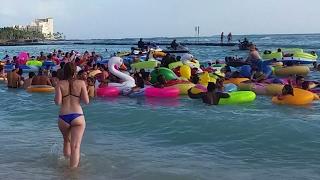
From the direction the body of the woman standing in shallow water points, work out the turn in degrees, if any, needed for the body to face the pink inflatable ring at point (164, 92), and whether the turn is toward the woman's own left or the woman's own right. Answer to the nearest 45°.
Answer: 0° — they already face it

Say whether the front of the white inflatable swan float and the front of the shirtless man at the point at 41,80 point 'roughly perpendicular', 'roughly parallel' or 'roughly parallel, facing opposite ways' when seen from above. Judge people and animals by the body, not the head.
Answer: roughly perpendicular

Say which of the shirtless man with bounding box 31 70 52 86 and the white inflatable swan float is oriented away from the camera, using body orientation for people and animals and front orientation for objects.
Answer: the shirtless man

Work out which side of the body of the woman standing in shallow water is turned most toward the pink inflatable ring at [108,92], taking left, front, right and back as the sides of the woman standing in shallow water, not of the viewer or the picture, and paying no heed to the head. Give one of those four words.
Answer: front

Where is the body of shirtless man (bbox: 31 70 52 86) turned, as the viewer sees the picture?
away from the camera

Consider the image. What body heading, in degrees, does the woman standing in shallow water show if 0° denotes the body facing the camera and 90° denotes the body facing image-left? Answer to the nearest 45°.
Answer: approximately 180°

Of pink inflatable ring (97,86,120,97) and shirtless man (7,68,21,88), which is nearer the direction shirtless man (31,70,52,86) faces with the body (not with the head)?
the shirtless man

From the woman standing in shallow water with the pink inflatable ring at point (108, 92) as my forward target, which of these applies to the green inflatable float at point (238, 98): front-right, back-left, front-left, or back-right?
front-right

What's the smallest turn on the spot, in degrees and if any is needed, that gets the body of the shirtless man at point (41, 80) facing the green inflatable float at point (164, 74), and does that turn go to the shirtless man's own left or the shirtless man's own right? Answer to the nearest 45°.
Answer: approximately 90° to the shirtless man's own right
